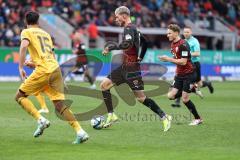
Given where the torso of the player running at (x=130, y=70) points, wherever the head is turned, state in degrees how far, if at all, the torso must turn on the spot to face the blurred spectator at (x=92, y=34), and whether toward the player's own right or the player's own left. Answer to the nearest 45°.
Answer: approximately 90° to the player's own right

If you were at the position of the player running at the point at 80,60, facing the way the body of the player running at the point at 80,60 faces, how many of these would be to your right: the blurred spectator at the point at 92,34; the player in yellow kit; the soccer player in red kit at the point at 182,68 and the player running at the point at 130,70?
1

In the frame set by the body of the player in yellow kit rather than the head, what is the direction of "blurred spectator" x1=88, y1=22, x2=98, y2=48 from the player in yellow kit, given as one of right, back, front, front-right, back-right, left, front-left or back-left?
front-right

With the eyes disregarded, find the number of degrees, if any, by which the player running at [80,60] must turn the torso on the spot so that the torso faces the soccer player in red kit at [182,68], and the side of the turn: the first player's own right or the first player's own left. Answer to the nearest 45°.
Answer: approximately 90° to the first player's own left

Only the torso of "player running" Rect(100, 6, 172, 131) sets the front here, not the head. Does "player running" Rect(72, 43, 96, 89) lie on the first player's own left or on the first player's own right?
on the first player's own right

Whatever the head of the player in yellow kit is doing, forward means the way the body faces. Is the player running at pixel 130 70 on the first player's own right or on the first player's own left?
on the first player's own right

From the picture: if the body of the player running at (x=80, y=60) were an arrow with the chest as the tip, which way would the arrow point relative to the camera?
to the viewer's left

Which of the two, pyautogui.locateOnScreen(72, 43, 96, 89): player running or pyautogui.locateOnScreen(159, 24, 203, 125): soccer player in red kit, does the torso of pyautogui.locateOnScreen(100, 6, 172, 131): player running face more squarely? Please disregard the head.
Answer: the player running

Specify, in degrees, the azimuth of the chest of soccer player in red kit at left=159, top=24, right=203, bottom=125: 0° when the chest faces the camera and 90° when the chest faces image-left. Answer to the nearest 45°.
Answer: approximately 90°
